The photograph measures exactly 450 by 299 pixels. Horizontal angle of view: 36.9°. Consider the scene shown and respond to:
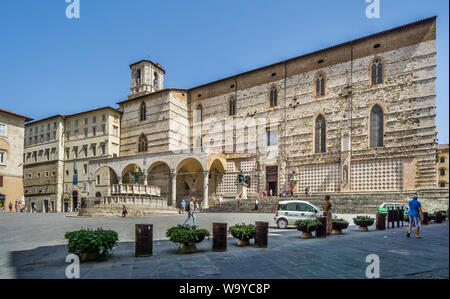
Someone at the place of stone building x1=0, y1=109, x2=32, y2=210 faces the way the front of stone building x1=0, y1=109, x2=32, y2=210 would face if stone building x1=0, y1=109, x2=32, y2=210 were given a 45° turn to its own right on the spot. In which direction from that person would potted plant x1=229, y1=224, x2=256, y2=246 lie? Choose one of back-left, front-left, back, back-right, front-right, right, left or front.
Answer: front

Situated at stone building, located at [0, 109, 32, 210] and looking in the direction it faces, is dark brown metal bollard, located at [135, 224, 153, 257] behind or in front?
in front

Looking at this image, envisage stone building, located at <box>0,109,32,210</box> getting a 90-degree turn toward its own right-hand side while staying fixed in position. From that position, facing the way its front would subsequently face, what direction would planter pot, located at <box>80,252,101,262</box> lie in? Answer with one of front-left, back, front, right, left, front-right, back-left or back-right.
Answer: front-left

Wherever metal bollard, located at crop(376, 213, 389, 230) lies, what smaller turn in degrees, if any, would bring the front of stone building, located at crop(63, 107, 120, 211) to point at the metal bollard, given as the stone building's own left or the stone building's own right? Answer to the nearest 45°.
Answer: approximately 45° to the stone building's own left

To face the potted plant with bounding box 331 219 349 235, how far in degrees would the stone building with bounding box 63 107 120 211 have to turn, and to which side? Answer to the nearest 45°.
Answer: approximately 45° to its left
